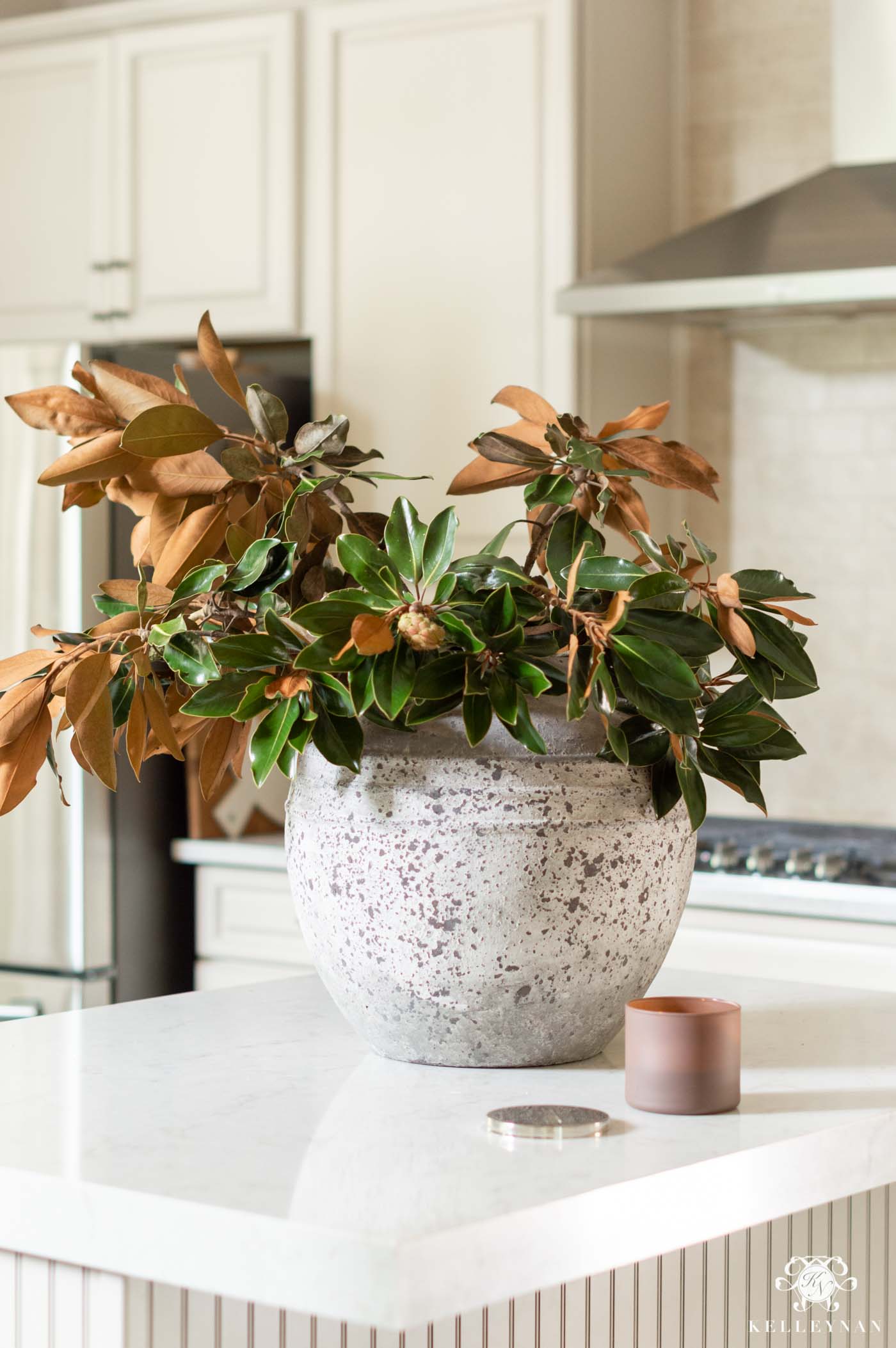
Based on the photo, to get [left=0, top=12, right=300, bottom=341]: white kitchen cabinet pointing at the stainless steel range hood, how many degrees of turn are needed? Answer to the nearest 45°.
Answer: approximately 90° to its left

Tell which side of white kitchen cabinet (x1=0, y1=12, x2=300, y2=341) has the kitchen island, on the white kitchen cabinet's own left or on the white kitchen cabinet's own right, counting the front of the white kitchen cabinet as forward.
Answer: on the white kitchen cabinet's own left

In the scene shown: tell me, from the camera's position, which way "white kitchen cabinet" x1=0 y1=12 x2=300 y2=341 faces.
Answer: facing the viewer and to the left of the viewer

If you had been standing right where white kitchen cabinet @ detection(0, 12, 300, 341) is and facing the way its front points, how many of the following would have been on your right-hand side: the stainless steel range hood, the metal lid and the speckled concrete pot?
0

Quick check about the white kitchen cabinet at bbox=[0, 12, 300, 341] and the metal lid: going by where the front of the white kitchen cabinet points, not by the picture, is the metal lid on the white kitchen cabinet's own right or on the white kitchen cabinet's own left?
on the white kitchen cabinet's own left

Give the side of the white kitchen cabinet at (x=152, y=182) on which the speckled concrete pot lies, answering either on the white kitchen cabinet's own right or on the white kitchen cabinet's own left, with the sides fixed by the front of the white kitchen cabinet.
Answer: on the white kitchen cabinet's own left

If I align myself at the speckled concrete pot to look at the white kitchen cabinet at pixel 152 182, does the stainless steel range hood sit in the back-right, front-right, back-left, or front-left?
front-right

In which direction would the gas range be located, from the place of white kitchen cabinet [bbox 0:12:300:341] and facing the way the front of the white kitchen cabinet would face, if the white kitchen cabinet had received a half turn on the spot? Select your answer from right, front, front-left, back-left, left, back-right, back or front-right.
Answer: right

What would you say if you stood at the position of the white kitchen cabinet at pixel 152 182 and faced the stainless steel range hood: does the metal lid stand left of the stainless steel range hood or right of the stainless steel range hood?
right
